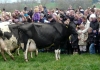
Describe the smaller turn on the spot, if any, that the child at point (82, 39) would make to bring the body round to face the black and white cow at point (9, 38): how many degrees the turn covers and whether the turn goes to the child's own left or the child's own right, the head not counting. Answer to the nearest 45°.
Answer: approximately 45° to the child's own right

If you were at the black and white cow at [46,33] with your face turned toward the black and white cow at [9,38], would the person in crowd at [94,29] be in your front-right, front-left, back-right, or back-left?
back-right

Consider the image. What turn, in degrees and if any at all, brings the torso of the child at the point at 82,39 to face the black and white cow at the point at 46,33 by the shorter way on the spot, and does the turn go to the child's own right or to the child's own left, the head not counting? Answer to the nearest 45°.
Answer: approximately 45° to the child's own right

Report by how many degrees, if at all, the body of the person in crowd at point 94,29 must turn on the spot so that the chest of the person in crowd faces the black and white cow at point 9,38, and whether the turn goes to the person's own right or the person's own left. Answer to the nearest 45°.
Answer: approximately 45° to the person's own right
